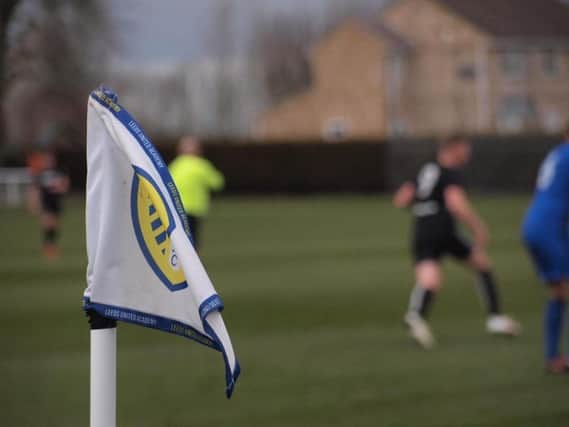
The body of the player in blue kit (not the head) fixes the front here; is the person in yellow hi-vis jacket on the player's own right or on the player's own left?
on the player's own left

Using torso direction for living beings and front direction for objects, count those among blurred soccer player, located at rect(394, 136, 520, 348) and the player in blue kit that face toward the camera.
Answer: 0

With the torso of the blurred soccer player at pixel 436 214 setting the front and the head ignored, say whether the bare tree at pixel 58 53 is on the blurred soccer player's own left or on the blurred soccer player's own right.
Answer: on the blurred soccer player's own left

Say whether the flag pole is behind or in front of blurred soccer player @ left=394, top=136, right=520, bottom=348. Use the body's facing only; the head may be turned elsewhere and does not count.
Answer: behind
